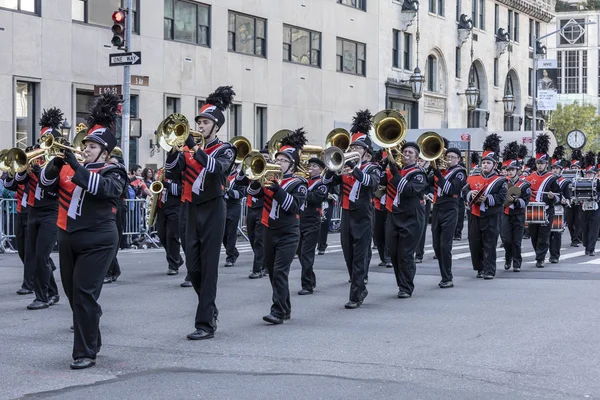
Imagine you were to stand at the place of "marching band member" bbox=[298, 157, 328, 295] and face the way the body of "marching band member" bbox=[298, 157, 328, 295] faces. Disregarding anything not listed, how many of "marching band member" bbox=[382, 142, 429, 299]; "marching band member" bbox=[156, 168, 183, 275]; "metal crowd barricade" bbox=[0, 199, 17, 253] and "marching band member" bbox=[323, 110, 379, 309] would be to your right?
2

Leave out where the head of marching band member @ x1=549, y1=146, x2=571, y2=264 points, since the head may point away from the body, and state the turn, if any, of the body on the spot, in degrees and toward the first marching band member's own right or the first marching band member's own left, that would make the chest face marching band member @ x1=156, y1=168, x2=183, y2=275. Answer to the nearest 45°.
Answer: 0° — they already face them

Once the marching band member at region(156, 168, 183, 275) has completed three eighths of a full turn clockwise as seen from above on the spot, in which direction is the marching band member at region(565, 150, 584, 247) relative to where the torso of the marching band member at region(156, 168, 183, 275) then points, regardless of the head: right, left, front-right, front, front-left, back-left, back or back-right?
front-right

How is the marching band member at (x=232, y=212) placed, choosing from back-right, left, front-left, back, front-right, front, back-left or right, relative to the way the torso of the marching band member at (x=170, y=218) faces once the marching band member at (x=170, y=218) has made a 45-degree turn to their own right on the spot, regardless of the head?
back-right

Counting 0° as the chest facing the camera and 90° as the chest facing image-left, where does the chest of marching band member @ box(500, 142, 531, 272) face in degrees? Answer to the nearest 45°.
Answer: approximately 45°
